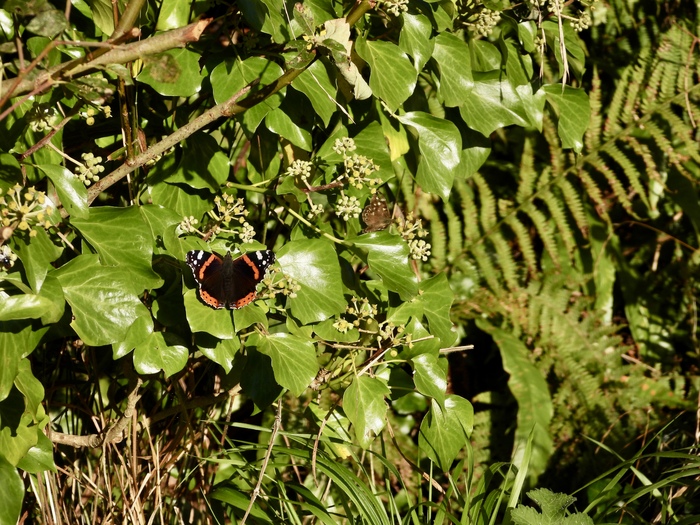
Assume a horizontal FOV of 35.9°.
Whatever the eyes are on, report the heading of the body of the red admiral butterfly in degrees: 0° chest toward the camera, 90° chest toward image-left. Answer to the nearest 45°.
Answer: approximately 180°
